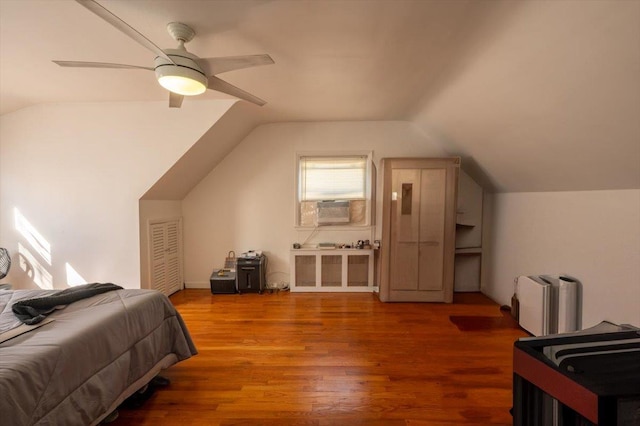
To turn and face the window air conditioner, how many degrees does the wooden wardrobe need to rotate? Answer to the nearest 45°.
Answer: approximately 90° to its right

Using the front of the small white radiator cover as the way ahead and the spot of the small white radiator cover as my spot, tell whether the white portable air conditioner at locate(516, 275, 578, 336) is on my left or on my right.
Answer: on my left

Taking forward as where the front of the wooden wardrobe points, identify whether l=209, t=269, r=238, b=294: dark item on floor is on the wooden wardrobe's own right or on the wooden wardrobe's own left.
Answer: on the wooden wardrobe's own right

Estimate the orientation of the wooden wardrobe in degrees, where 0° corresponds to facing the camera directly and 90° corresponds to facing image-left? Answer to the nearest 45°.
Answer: approximately 0°

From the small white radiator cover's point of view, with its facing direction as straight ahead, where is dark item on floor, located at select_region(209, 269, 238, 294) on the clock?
The dark item on floor is roughly at 3 o'clock from the small white radiator cover.

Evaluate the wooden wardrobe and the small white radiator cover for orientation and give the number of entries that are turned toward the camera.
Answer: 2

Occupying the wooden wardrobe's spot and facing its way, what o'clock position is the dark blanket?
The dark blanket is roughly at 1 o'clock from the wooden wardrobe.

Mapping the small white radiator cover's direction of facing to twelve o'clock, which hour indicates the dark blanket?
The dark blanket is roughly at 1 o'clock from the small white radiator cover.

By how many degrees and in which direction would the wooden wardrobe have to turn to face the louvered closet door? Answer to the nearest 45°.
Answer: approximately 90° to its right

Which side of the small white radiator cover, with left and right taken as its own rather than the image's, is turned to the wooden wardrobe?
left
